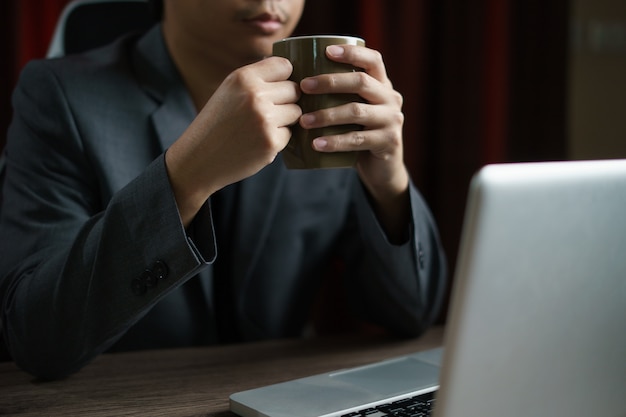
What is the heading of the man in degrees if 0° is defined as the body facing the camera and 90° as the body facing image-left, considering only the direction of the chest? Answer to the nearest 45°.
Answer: approximately 315°

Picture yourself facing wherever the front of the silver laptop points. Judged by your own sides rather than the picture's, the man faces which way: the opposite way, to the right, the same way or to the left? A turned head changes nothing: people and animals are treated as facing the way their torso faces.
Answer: the opposite way

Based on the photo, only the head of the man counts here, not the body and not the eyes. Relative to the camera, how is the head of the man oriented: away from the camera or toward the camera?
toward the camera

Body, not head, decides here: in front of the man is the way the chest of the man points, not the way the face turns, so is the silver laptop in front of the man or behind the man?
in front

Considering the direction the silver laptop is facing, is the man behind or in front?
in front

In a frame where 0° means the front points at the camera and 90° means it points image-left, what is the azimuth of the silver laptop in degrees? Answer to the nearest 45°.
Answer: approximately 135°
